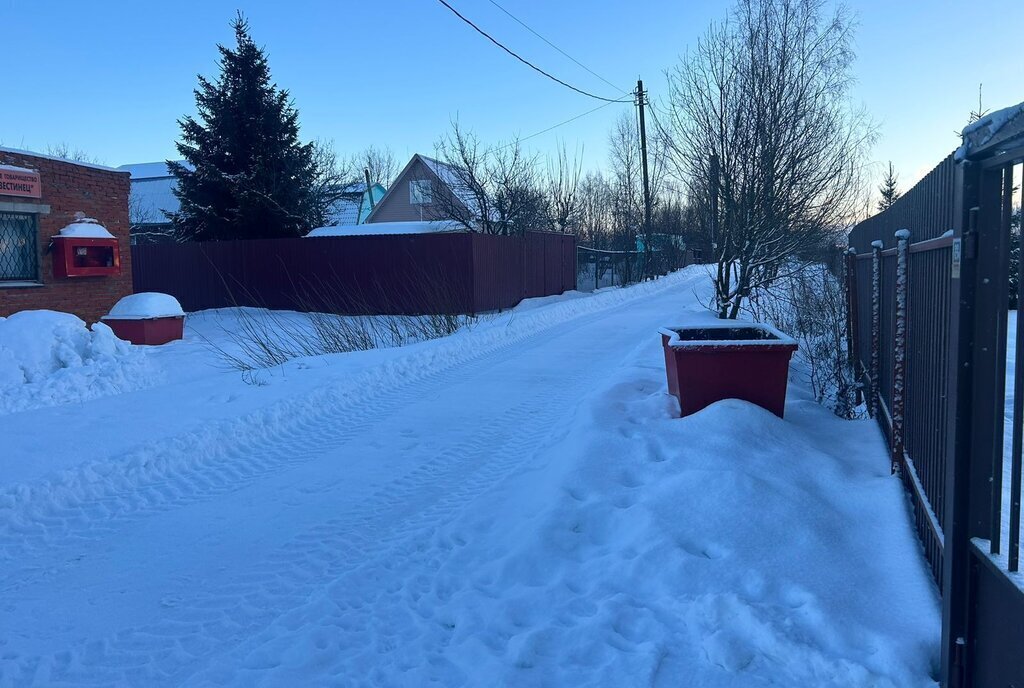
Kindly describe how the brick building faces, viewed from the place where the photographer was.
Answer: facing the viewer and to the right of the viewer

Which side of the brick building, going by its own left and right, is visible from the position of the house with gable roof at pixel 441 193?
left

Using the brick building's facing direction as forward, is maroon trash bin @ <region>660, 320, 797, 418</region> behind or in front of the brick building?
in front

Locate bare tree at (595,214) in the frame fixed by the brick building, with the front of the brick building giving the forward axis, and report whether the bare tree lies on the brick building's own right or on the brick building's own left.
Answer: on the brick building's own left

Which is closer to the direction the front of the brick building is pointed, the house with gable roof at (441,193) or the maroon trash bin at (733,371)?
the maroon trash bin

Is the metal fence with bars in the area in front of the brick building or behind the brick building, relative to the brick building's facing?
in front

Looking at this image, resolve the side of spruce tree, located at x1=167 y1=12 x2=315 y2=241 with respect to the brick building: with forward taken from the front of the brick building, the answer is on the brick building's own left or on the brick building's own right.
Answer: on the brick building's own left

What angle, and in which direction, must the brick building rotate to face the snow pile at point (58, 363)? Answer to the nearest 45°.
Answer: approximately 45° to its right

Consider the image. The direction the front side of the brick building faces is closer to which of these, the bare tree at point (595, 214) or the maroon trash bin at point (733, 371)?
the maroon trash bin
